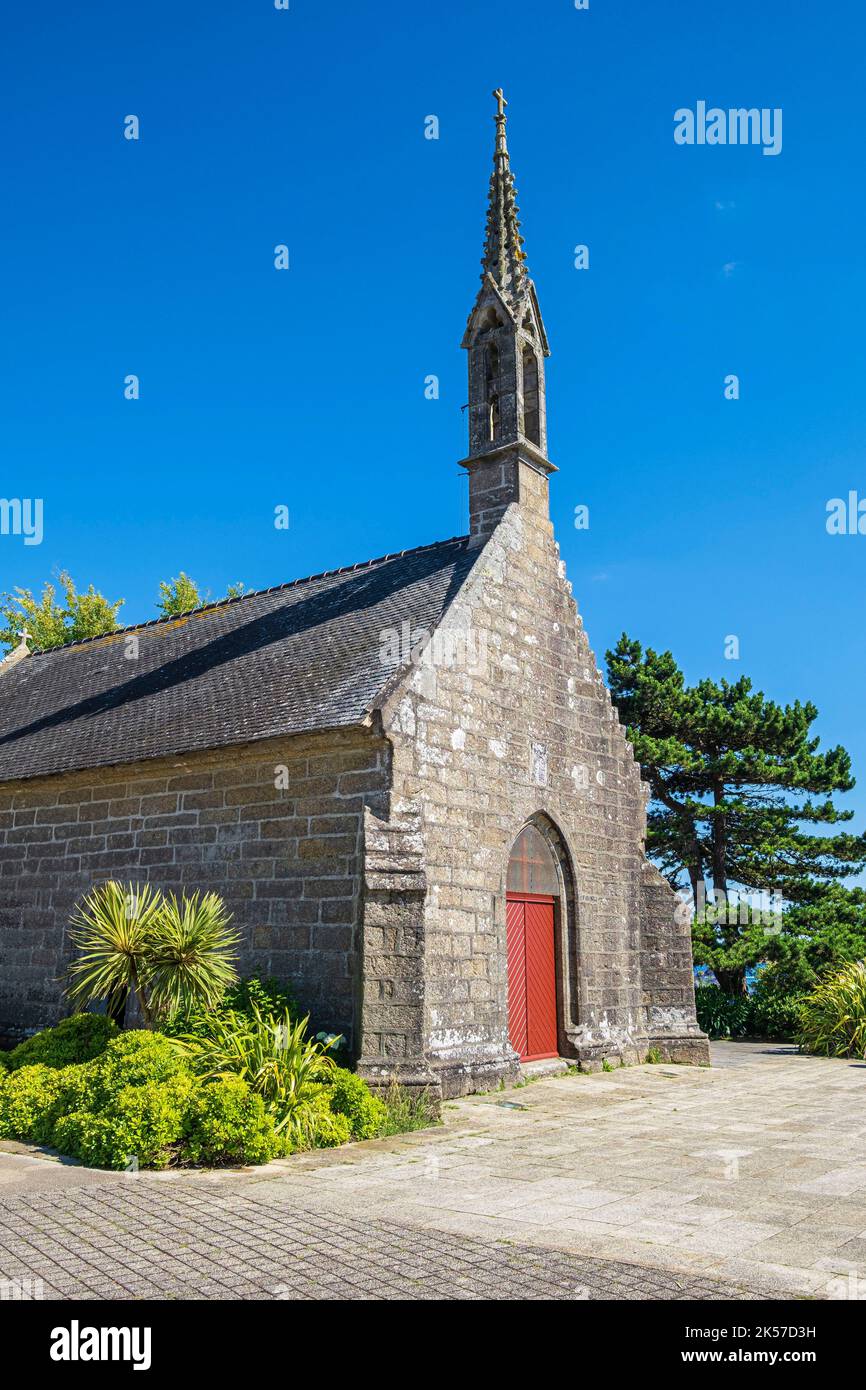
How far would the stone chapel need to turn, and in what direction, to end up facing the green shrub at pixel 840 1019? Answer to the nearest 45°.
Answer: approximately 90° to its left

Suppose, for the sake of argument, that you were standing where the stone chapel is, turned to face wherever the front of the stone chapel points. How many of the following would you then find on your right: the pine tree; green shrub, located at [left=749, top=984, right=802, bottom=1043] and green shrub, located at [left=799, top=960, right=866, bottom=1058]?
0

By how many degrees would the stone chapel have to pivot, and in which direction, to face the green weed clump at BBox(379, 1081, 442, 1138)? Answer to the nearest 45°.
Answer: approximately 45° to its right

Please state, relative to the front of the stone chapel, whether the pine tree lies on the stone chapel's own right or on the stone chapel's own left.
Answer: on the stone chapel's own left

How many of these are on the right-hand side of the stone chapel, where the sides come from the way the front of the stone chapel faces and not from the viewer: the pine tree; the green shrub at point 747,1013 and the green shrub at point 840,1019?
0
